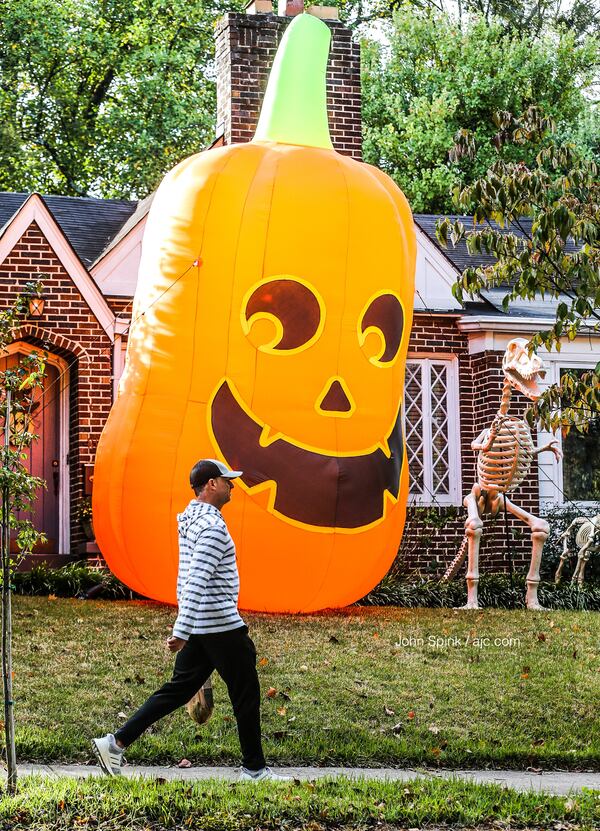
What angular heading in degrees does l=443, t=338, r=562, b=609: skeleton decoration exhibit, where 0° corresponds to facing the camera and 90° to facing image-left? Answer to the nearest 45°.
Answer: approximately 315°

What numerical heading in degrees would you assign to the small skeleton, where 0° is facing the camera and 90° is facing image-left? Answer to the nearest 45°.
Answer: approximately 315°

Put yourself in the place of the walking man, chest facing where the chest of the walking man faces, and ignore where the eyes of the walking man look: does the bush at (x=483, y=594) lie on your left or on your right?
on your left

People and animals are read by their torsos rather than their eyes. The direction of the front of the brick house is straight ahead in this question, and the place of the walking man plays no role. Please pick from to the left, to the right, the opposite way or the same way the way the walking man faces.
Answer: to the left

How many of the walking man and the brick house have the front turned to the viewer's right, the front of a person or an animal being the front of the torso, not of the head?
1
